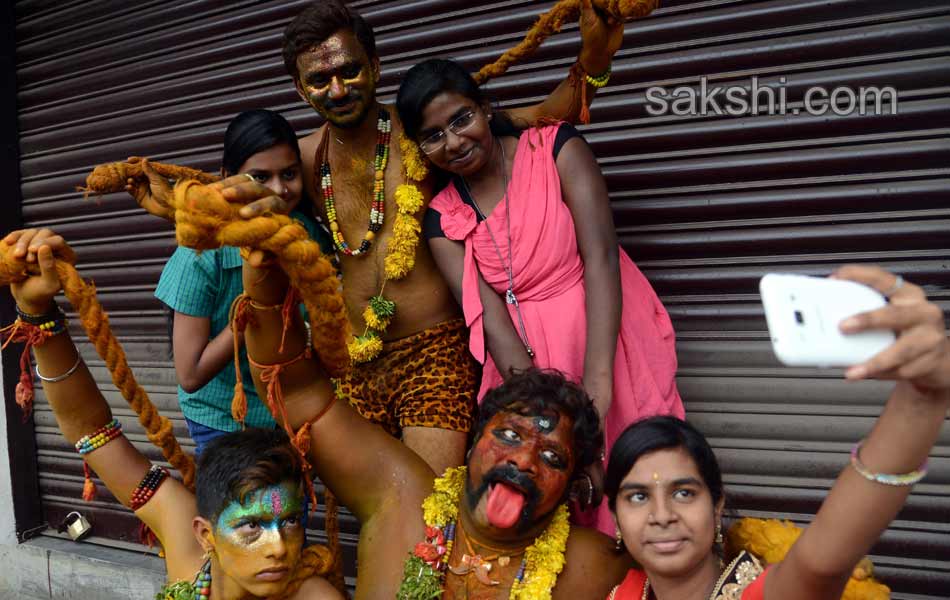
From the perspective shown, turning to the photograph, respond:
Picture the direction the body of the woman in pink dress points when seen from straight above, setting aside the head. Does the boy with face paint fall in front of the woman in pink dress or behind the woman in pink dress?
in front

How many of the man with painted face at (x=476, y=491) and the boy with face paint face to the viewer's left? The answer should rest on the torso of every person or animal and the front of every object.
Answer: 0

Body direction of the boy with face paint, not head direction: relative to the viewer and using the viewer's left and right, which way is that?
facing the viewer and to the right of the viewer

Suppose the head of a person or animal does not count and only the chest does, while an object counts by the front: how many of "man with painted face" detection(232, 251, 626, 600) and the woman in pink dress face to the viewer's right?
0

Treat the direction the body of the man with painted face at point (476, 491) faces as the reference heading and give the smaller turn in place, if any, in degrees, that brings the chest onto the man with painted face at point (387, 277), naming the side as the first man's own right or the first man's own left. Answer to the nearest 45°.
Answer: approximately 135° to the first man's own right

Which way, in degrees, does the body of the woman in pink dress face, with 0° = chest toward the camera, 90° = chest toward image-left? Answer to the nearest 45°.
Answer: approximately 45°

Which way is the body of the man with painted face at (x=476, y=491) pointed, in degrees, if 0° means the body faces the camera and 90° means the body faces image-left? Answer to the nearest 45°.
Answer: approximately 0°
